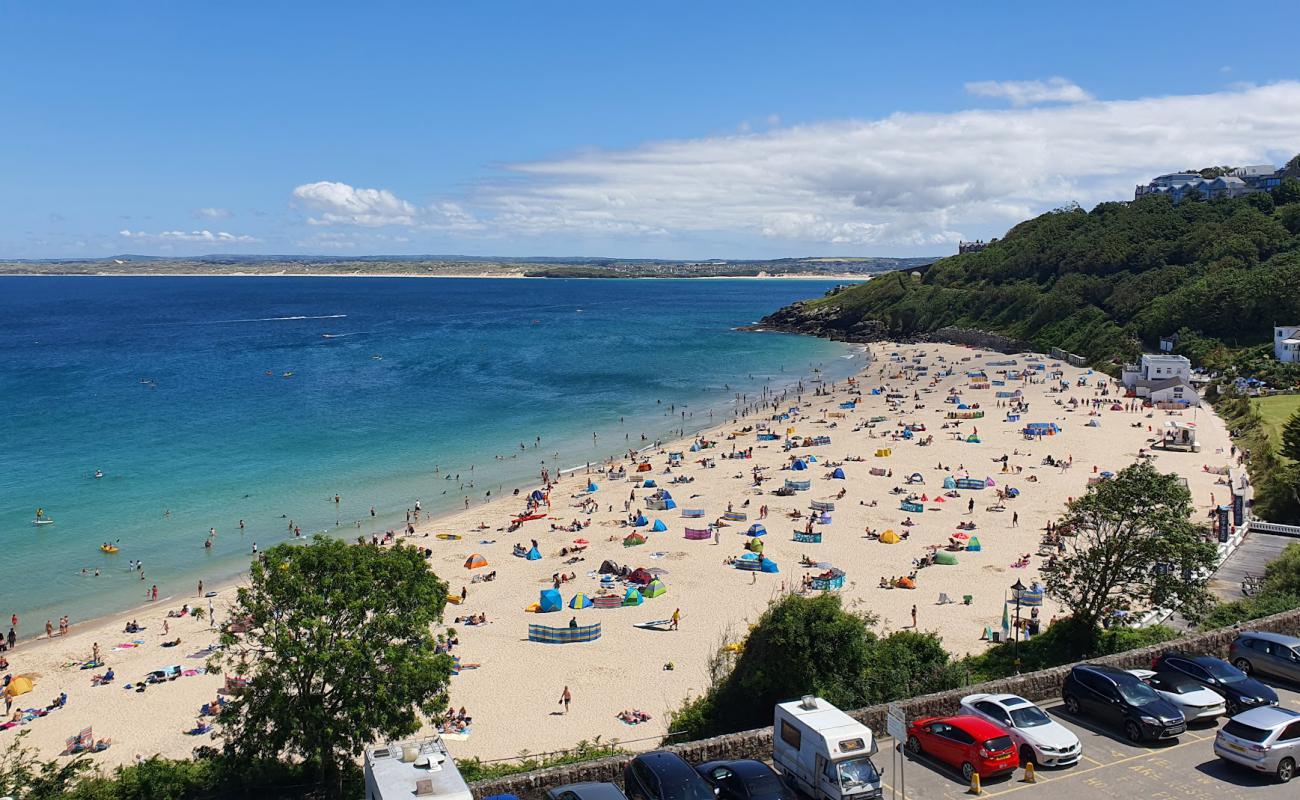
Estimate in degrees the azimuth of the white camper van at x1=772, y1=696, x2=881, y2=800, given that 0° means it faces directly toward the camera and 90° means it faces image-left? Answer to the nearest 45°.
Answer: approximately 315°

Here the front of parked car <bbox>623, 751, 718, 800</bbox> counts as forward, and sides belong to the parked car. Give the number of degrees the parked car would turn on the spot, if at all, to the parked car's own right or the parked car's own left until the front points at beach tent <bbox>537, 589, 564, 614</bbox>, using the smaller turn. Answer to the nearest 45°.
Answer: approximately 135° to the parked car's own left

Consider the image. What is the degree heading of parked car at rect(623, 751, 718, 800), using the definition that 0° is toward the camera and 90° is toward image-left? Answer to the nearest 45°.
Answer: approximately 315°

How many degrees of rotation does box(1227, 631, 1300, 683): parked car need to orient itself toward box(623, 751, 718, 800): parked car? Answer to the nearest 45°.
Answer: approximately 90° to its right

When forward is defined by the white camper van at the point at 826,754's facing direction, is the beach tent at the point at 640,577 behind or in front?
behind

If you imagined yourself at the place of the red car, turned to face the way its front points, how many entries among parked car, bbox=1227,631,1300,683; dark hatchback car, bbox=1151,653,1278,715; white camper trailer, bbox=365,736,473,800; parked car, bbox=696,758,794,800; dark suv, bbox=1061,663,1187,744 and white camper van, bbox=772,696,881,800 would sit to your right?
3
